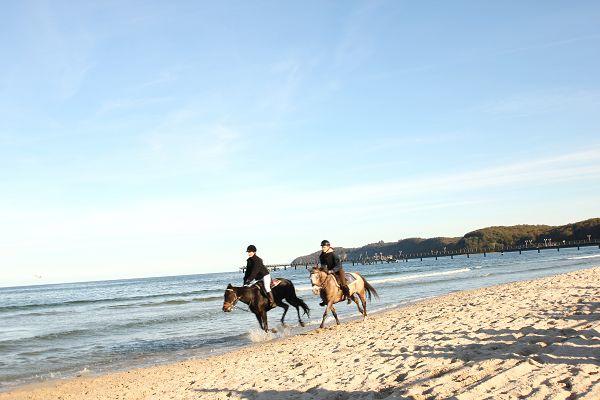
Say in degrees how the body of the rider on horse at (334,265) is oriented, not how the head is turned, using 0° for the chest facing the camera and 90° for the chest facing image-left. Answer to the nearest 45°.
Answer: approximately 45°

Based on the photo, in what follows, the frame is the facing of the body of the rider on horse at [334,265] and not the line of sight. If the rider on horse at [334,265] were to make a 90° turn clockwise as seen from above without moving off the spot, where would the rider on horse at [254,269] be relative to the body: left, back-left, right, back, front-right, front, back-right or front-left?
front-left
